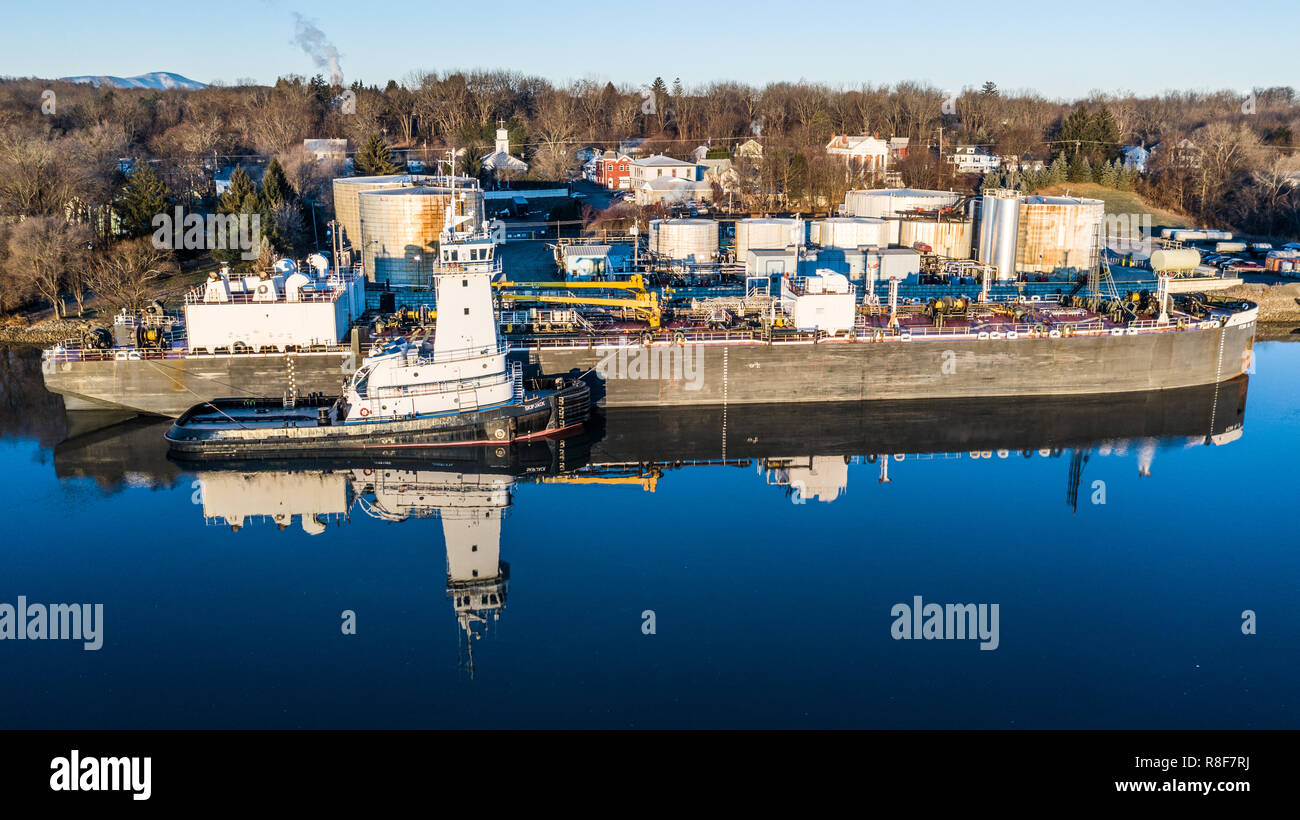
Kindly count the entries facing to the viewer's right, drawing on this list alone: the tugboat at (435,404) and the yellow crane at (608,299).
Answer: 1

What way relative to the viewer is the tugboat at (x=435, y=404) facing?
to the viewer's right

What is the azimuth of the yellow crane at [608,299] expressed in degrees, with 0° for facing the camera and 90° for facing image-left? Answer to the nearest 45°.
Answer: approximately 90°

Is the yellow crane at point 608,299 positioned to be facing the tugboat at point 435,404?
no

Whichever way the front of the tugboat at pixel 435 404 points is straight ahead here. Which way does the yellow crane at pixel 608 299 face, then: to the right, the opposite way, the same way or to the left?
the opposite way
